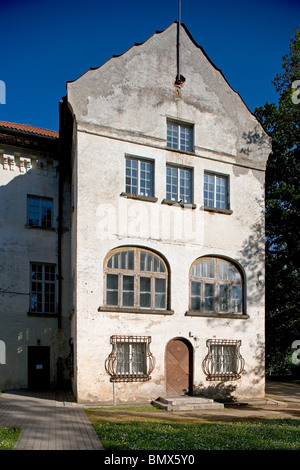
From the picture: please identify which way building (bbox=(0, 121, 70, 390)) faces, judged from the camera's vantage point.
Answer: facing the viewer
